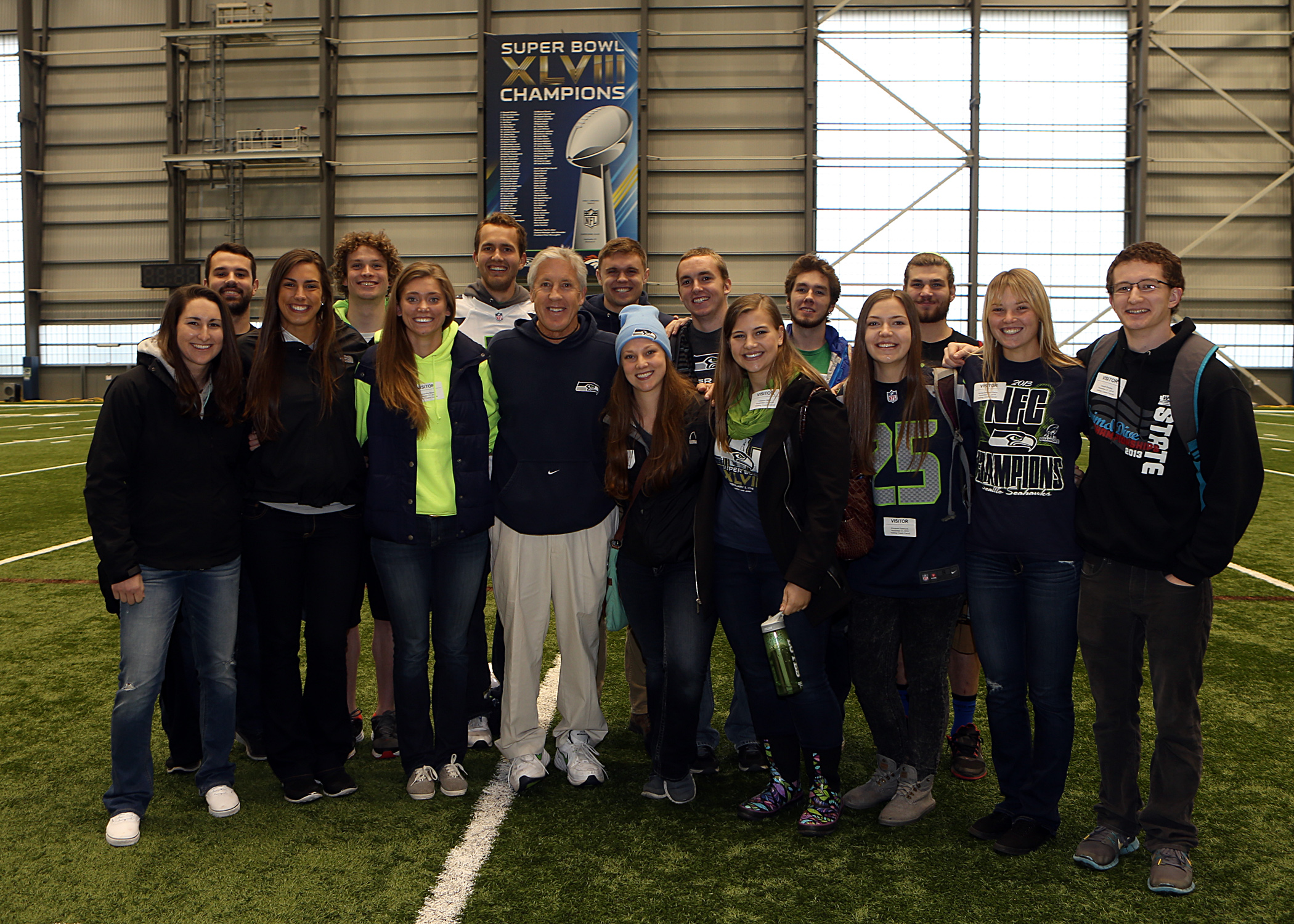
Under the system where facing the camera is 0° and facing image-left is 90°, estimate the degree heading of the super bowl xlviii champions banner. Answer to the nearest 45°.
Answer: approximately 0°

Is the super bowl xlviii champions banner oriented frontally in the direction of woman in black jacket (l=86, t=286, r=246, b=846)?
yes

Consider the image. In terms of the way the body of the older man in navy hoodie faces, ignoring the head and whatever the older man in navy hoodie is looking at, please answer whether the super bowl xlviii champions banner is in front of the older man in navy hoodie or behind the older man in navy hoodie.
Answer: behind

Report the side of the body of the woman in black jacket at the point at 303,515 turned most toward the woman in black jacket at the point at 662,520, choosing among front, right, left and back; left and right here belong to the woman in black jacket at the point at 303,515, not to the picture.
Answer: left

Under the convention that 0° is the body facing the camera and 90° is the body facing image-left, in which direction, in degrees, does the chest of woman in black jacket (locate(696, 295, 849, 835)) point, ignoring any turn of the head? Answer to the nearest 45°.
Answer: approximately 45°

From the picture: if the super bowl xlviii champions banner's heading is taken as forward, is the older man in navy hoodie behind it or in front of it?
in front
